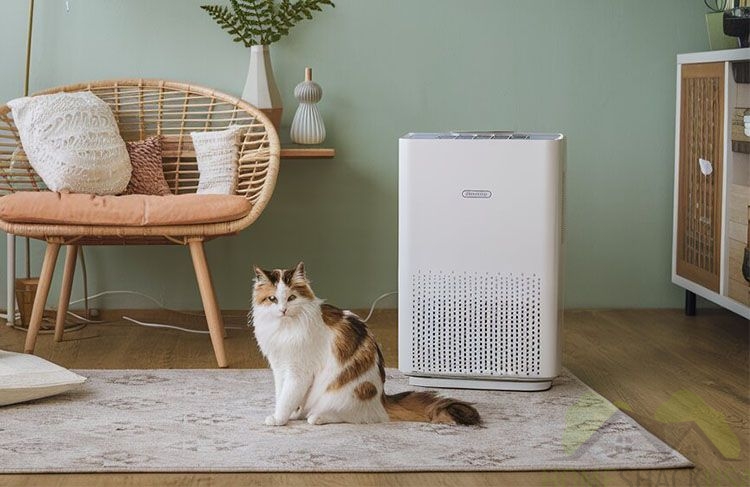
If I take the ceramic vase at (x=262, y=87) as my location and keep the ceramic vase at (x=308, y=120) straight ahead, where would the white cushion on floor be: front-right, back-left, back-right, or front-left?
back-right

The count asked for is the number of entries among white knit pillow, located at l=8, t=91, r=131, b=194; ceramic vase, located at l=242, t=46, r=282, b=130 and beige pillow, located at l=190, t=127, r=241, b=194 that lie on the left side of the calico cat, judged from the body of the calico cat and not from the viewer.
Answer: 0

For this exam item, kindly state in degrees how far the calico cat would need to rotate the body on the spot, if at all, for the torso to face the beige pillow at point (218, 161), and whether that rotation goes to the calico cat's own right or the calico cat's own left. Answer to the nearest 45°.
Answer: approximately 135° to the calico cat's own right

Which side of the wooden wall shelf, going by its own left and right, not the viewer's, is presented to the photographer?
front

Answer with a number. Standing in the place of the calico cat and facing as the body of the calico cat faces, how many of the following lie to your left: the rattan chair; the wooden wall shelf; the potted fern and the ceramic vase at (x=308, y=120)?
0

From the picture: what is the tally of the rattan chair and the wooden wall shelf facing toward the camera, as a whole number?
2

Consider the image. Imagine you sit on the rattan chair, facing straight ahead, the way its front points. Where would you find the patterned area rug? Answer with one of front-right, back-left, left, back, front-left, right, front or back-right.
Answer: front

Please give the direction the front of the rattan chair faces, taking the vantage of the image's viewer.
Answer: facing the viewer

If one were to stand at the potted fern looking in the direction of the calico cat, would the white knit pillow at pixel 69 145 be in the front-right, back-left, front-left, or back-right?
front-right

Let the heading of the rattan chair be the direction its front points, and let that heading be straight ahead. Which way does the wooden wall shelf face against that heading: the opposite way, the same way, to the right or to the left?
the same way

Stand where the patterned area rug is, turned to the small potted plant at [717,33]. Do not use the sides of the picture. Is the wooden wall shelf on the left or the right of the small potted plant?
left

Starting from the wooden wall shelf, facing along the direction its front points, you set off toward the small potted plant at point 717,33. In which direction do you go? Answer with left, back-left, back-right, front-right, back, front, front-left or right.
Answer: left

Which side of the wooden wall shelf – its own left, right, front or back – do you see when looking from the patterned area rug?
front

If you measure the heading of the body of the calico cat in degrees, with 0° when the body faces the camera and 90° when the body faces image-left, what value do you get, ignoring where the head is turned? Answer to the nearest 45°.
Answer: approximately 45°

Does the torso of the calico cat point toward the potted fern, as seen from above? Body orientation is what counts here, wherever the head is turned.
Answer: no
